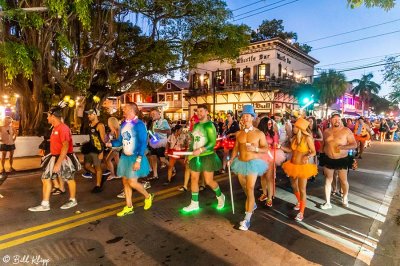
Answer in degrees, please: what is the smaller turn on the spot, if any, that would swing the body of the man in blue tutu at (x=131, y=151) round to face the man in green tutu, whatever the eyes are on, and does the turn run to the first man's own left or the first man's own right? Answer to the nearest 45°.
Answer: approximately 135° to the first man's own left

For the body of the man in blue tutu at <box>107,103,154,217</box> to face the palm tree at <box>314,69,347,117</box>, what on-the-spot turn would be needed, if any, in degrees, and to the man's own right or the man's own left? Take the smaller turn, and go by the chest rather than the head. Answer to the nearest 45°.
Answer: approximately 180°

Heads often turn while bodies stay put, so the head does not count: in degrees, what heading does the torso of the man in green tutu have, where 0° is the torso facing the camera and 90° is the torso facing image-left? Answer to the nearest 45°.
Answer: approximately 45°

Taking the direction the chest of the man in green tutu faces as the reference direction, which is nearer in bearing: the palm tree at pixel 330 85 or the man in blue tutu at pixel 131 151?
the man in blue tutu

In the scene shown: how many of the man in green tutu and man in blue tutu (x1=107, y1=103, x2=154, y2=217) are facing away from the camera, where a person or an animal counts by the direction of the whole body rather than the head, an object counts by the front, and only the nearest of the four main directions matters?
0

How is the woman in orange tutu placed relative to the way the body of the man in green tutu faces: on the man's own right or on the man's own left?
on the man's own left

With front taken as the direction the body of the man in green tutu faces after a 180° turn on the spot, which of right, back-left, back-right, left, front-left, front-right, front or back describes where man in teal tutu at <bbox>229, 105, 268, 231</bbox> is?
right

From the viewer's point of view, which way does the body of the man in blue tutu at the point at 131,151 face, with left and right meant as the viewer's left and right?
facing the viewer and to the left of the viewer

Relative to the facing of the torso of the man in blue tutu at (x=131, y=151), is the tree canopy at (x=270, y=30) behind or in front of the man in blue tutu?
behind
